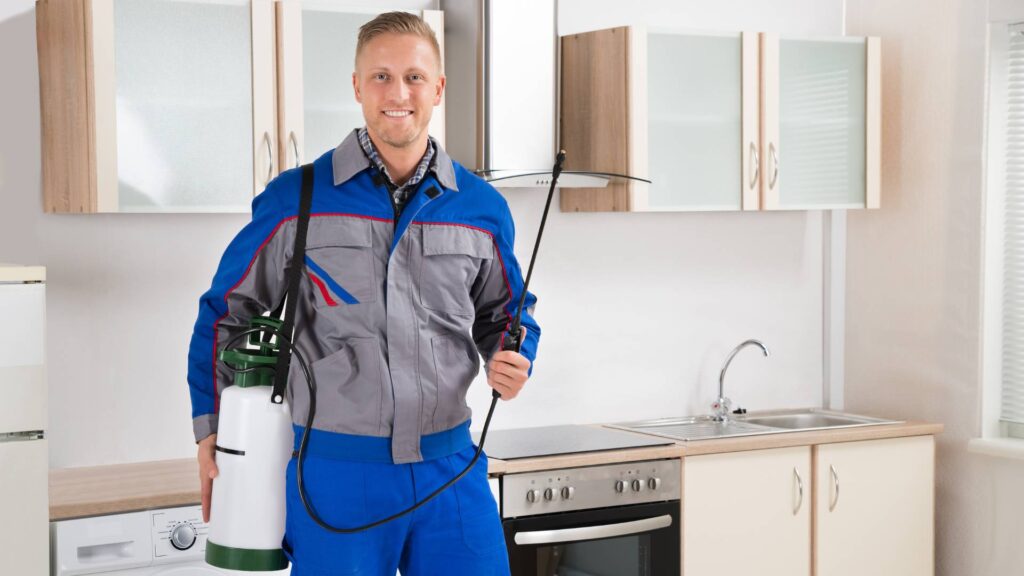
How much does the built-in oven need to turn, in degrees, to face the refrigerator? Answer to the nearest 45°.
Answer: approximately 90° to its right

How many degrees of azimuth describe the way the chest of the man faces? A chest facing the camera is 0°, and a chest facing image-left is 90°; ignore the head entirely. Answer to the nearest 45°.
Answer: approximately 0°

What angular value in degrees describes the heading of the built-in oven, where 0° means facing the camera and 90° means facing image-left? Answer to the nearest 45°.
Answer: approximately 315°

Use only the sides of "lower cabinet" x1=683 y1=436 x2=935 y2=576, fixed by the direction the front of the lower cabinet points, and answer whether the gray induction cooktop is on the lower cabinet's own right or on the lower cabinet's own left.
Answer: on the lower cabinet's own right

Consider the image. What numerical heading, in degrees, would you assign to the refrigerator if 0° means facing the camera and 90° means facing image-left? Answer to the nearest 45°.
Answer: approximately 0°
